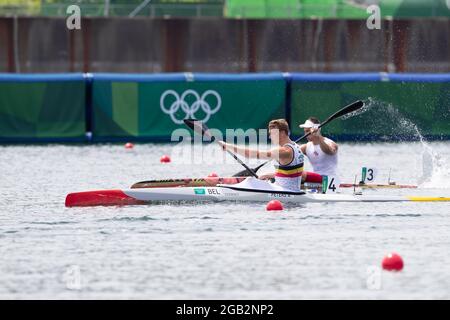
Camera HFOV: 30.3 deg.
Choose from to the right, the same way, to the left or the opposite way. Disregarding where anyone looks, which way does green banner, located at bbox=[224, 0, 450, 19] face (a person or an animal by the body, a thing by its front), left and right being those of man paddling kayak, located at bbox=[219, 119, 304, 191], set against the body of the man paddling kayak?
to the left

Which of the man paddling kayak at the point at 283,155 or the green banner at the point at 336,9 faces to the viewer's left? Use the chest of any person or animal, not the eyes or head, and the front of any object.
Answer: the man paddling kayak

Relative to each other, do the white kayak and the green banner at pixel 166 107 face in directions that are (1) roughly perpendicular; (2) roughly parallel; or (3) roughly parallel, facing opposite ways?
roughly perpendicular

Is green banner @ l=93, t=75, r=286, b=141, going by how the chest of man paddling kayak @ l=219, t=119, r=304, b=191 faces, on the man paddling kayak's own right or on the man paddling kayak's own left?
on the man paddling kayak's own right

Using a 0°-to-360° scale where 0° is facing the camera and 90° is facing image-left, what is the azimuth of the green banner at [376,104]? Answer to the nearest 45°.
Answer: approximately 0°

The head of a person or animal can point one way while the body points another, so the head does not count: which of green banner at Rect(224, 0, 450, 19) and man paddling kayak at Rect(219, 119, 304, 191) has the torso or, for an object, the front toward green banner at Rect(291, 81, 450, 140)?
green banner at Rect(224, 0, 450, 19)

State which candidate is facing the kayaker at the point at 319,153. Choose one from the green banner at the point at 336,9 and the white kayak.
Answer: the green banner

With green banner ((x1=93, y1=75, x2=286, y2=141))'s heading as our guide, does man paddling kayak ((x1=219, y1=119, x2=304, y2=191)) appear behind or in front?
in front

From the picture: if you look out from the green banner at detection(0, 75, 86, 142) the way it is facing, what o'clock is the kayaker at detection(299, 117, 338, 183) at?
The kayaker is roughly at 11 o'clock from the green banner.

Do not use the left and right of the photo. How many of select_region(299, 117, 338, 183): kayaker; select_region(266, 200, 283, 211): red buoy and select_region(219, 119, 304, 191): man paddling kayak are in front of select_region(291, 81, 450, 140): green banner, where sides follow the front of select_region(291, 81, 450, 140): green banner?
3

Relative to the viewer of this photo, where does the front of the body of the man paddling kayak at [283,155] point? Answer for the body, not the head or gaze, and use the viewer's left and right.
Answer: facing to the left of the viewer

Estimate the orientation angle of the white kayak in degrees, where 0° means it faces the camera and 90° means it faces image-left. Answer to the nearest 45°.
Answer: approximately 90°
